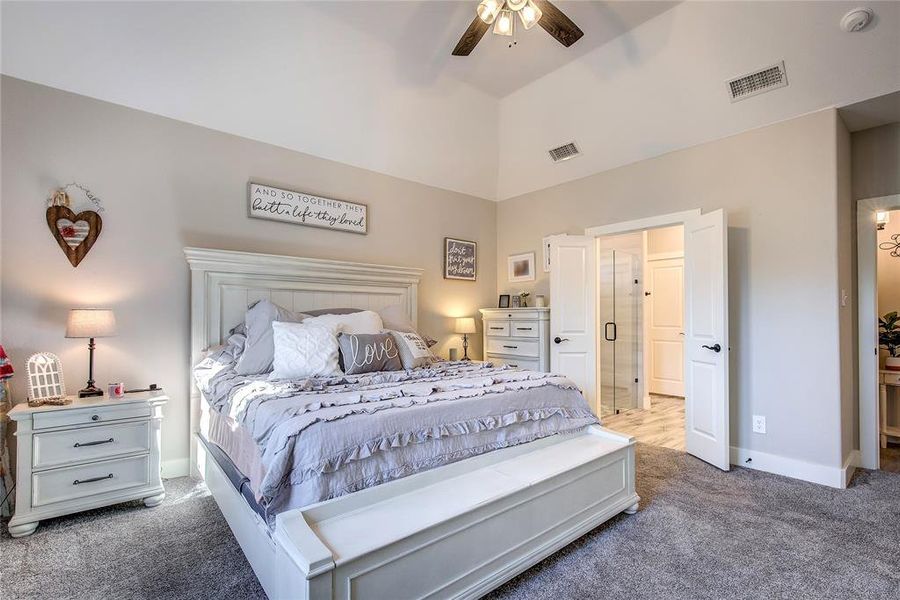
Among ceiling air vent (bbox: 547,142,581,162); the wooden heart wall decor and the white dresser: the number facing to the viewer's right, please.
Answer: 0

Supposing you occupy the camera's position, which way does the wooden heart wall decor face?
facing the viewer

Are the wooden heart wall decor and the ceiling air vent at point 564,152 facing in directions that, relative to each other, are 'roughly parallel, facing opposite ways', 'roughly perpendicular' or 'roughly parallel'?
roughly perpendicular

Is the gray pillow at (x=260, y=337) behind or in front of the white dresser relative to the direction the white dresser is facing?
in front

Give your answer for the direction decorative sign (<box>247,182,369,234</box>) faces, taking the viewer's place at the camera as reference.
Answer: facing the viewer and to the right of the viewer

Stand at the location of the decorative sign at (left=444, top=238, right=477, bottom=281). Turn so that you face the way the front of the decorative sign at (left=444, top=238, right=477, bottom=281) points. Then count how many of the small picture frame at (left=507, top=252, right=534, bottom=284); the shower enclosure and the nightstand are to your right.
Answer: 1

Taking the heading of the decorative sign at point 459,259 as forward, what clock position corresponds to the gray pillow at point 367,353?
The gray pillow is roughly at 2 o'clock from the decorative sign.

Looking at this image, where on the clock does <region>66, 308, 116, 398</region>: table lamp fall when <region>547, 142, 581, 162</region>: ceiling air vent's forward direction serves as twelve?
The table lamp is roughly at 12 o'clock from the ceiling air vent.

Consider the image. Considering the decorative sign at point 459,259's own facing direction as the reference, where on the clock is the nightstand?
The nightstand is roughly at 3 o'clock from the decorative sign.

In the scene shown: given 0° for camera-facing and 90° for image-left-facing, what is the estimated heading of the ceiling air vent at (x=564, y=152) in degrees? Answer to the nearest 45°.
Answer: approximately 45°

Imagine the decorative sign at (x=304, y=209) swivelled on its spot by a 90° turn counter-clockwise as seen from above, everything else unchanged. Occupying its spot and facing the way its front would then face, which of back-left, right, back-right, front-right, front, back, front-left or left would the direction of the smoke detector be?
right

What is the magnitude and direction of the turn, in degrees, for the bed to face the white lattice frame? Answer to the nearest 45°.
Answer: approximately 135° to its right
